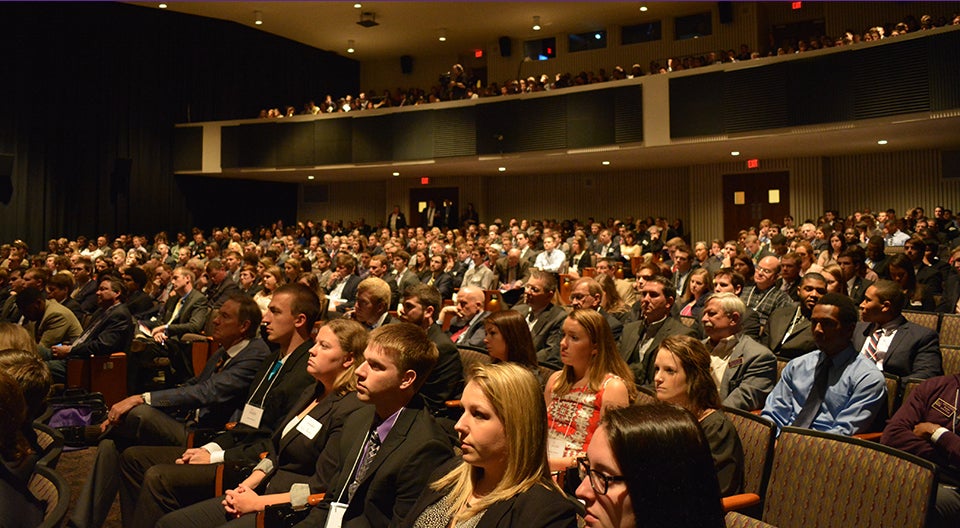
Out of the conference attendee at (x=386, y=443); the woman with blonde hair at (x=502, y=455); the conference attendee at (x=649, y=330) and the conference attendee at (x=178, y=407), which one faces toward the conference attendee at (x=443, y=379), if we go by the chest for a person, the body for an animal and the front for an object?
the conference attendee at (x=649, y=330)

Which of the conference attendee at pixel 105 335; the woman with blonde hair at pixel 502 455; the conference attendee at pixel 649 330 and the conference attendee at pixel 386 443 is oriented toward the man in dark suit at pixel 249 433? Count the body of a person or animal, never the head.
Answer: the conference attendee at pixel 649 330

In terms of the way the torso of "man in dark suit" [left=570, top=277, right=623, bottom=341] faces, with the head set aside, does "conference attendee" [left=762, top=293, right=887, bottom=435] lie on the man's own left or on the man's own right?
on the man's own left

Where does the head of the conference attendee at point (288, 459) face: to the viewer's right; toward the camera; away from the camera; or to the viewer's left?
to the viewer's left

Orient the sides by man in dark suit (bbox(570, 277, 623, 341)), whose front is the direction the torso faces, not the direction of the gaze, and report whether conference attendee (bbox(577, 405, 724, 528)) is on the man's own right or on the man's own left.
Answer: on the man's own left

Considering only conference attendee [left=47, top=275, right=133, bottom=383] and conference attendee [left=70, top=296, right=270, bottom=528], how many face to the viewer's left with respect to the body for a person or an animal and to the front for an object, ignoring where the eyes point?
2

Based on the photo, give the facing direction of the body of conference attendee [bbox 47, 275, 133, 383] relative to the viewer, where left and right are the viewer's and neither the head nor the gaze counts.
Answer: facing to the left of the viewer

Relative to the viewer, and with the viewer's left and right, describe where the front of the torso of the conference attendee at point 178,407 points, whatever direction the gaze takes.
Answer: facing to the left of the viewer

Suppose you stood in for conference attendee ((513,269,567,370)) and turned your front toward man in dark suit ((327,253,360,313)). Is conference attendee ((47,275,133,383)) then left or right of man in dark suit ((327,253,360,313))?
left
